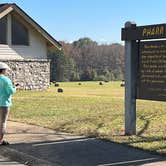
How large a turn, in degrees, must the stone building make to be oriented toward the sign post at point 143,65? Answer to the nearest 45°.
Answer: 0° — it already faces it

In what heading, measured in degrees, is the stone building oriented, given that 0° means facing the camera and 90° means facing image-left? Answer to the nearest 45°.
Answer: approximately 0°

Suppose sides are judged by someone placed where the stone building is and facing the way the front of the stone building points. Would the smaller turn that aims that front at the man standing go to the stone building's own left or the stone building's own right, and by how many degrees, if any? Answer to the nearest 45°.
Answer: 0° — it already faces them
